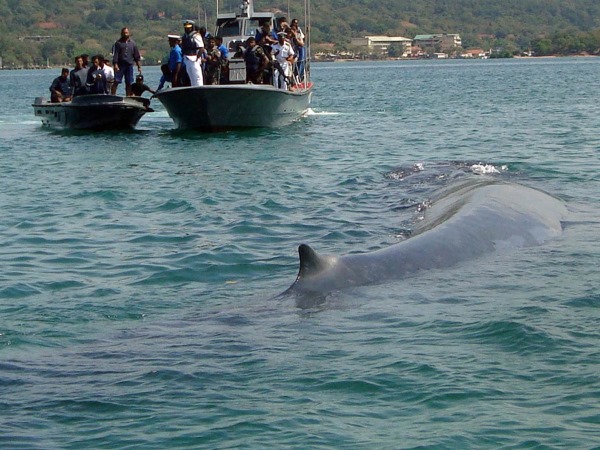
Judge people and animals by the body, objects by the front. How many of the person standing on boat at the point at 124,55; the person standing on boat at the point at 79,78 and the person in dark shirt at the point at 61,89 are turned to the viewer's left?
0

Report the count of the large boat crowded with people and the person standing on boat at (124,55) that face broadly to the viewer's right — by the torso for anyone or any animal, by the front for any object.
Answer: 0

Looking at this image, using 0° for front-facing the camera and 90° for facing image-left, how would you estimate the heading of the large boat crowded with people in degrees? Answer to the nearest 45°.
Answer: approximately 45°

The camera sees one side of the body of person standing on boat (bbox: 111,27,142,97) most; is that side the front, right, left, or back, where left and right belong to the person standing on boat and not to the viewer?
front

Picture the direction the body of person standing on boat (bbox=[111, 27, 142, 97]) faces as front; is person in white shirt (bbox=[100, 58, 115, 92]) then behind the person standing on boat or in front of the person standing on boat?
behind

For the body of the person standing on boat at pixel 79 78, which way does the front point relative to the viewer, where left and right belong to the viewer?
facing the viewer and to the right of the viewer
